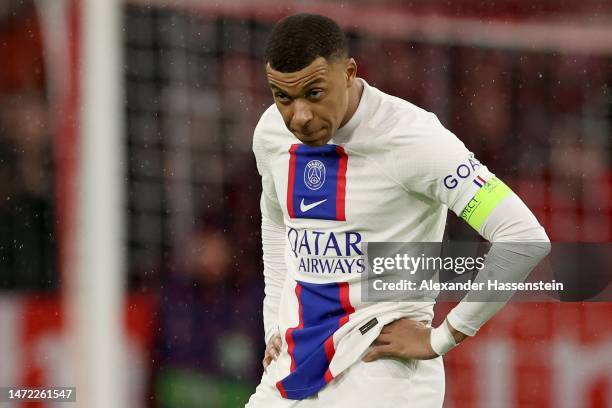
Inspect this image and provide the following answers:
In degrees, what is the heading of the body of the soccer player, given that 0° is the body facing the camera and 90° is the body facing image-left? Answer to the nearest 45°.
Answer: approximately 45°

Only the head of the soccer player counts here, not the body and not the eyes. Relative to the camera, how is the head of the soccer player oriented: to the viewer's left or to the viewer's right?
to the viewer's left
